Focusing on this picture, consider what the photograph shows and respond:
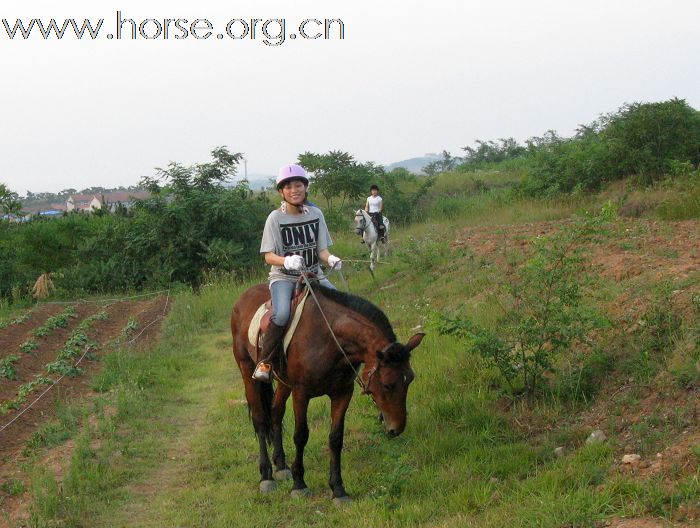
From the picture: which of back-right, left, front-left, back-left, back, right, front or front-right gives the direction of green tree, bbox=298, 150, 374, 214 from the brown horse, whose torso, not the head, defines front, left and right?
back-left

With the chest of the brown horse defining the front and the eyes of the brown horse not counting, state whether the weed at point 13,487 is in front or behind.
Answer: behind

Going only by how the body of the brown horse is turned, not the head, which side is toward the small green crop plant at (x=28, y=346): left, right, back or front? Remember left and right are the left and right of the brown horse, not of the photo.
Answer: back

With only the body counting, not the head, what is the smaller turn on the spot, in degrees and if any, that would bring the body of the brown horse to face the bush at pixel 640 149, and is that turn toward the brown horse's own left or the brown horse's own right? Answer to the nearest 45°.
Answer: approximately 90° to the brown horse's own left

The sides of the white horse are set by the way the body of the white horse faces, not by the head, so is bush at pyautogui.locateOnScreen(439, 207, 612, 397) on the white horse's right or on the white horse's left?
on the white horse's left

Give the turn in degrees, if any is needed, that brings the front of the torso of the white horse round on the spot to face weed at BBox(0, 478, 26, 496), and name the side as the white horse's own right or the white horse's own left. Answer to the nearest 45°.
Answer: approximately 45° to the white horse's own left

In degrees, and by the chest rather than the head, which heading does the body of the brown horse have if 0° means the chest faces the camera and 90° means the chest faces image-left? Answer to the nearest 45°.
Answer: approximately 315°

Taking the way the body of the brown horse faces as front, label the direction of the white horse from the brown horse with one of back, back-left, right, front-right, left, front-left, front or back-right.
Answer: back-left

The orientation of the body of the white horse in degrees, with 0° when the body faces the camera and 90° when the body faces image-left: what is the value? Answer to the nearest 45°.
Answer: approximately 45°
